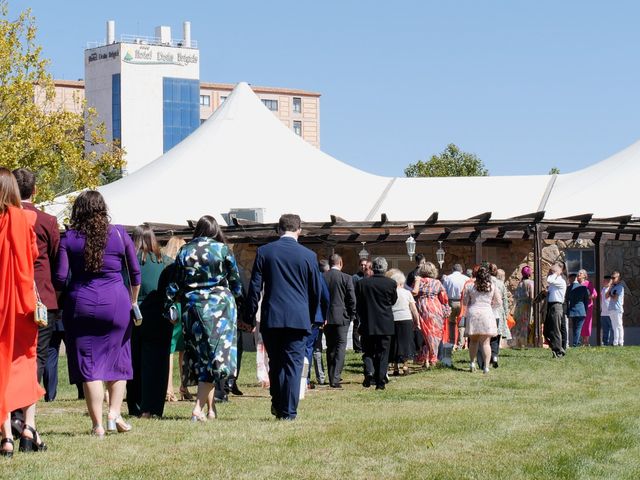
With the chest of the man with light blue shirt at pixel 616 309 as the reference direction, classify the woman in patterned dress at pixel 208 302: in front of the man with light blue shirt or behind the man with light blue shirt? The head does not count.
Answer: in front

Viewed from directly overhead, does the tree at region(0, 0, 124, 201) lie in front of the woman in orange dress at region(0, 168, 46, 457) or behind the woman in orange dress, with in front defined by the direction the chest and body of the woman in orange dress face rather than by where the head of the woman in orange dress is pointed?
in front

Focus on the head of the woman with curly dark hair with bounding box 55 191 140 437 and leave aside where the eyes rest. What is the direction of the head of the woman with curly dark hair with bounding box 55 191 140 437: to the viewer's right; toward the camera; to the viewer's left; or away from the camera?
away from the camera

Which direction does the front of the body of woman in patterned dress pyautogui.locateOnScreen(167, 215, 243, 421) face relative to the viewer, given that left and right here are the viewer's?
facing away from the viewer

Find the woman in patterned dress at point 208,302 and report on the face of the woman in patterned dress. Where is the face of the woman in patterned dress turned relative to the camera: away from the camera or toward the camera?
away from the camera

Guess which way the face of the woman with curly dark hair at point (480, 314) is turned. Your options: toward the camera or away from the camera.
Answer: away from the camera

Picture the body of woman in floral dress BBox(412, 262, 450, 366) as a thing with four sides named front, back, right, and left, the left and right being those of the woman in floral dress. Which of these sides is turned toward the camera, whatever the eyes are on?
back

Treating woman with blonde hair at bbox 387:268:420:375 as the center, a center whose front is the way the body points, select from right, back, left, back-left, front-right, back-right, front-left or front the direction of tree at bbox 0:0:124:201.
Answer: front-left

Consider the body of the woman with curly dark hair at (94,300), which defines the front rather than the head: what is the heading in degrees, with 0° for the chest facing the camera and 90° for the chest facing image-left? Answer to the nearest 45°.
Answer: approximately 180°

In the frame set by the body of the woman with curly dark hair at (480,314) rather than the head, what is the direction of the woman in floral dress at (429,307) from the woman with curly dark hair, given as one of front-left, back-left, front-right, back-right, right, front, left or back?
front-left

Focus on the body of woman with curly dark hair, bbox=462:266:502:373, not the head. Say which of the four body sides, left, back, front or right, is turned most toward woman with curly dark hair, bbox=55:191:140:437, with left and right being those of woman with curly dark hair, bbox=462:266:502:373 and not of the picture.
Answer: back

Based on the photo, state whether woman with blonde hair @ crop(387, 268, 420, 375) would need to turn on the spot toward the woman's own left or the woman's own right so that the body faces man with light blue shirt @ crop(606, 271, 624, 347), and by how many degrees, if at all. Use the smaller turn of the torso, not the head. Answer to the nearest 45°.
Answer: approximately 45° to the woman's own right

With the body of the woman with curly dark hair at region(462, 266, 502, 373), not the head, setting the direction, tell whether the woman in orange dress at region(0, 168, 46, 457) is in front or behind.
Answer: behind

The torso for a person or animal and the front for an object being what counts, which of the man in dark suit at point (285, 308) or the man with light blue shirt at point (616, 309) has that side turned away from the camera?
the man in dark suit

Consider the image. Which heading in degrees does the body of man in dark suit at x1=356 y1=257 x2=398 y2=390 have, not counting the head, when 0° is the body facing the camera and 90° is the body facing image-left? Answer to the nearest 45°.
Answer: approximately 180°
